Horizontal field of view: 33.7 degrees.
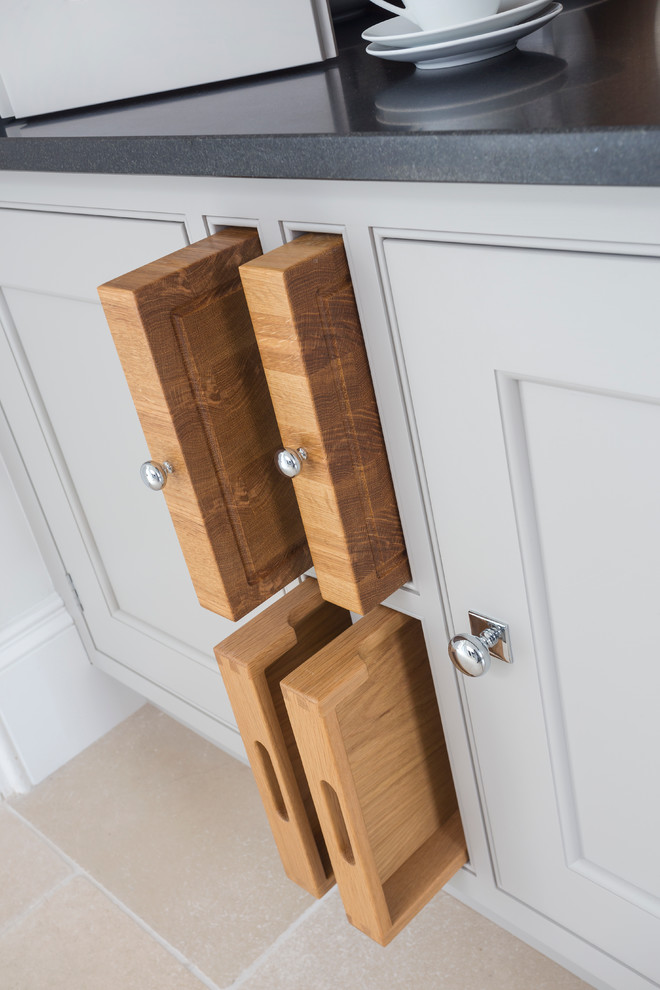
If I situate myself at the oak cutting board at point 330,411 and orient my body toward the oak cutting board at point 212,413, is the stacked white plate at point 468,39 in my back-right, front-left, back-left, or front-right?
back-right

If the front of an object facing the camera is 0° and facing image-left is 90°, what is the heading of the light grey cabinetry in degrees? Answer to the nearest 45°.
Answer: approximately 45°
